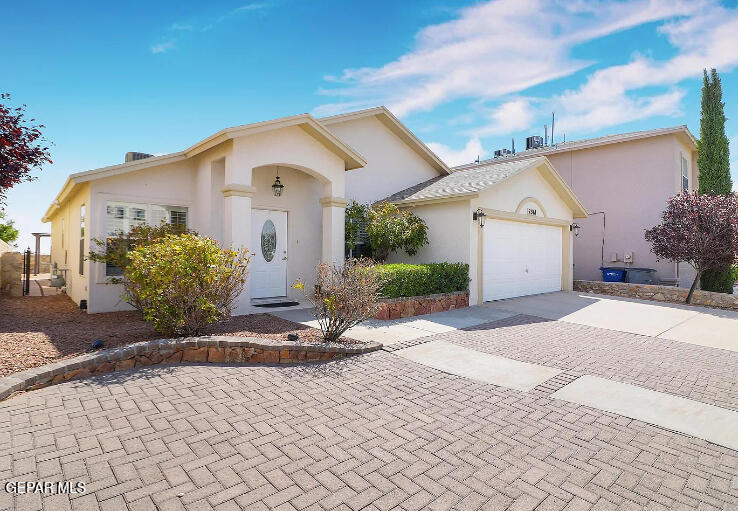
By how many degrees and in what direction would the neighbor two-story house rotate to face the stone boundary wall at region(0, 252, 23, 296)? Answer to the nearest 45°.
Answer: approximately 90° to its right

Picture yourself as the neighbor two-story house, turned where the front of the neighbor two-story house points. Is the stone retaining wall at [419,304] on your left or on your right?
on your right

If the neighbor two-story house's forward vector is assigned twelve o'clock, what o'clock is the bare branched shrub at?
The bare branched shrub is roughly at 2 o'clock from the neighbor two-story house.

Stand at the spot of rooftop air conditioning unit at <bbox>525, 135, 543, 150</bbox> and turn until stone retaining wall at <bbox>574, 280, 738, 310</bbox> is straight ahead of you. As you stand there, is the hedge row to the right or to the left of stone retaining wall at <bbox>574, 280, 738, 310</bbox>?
right

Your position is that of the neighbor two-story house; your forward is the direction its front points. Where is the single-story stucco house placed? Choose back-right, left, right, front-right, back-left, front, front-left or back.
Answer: right

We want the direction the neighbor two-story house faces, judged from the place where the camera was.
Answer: facing the viewer and to the right of the viewer

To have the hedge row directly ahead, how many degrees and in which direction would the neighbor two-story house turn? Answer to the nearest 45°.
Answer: approximately 90° to its right

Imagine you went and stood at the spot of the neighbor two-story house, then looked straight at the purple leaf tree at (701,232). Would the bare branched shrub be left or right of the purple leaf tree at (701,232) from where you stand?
right

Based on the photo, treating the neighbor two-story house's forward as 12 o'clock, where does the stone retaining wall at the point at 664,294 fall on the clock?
The stone retaining wall is roughly at 1 o'clock from the neighbor two-story house.
